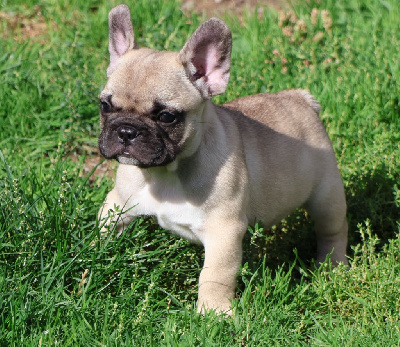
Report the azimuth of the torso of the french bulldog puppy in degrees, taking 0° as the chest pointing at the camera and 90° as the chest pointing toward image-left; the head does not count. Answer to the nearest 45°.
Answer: approximately 45°
